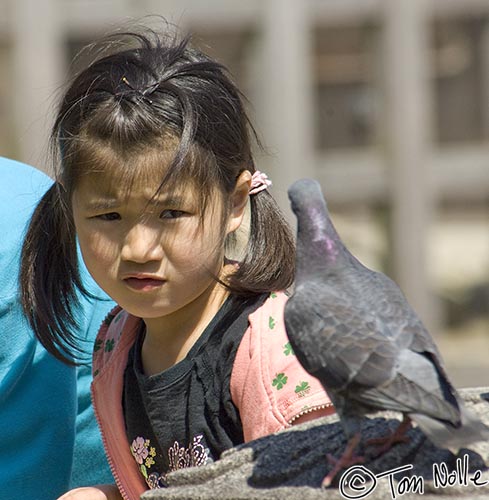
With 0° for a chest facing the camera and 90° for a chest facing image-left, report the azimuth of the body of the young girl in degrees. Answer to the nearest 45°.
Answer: approximately 45°

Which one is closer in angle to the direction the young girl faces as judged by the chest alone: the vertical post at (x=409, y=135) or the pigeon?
the pigeon

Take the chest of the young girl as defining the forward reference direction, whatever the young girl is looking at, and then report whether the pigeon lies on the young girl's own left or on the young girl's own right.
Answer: on the young girl's own left

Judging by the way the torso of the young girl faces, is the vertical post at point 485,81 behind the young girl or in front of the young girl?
behind

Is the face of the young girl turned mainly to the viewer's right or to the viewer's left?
to the viewer's left

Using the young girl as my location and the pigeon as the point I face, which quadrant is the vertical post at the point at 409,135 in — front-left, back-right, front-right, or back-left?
back-left

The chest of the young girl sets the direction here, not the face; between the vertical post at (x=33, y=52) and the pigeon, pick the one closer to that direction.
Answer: the pigeon

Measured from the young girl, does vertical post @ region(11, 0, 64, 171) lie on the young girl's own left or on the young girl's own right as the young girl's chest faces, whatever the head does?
on the young girl's own right
